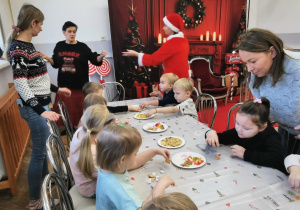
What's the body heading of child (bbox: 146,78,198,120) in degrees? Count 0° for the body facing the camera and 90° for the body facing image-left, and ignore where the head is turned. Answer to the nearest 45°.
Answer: approximately 90°

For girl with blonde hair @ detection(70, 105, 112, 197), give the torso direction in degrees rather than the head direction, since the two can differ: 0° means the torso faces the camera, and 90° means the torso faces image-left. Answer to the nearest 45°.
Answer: approximately 225°

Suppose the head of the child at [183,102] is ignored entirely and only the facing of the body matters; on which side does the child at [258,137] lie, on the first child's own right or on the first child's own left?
on the first child's own left

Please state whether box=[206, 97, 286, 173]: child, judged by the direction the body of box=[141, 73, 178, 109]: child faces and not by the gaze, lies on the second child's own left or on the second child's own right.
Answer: on the second child's own left

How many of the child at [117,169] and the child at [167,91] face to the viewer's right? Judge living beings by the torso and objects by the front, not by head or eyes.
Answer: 1
